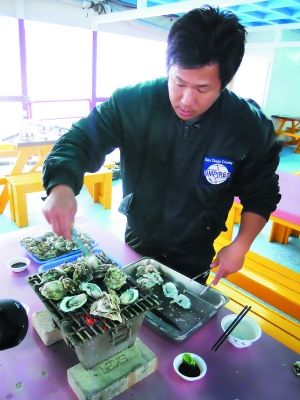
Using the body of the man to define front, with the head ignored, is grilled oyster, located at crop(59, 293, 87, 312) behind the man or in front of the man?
in front

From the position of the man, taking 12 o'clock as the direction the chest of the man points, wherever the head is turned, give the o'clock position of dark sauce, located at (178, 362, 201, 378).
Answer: The dark sauce is roughly at 12 o'clock from the man.

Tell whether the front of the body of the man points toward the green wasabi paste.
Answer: yes

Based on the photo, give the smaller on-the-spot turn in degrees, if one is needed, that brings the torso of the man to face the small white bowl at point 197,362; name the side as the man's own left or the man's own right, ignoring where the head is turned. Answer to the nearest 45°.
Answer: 0° — they already face it

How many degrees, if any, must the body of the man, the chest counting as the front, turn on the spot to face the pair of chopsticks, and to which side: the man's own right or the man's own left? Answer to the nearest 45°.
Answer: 0° — they already face it

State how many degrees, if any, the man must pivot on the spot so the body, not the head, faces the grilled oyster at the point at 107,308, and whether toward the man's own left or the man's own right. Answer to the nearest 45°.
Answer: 0° — they already face it

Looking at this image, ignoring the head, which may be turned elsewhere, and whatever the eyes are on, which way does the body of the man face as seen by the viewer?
toward the camera

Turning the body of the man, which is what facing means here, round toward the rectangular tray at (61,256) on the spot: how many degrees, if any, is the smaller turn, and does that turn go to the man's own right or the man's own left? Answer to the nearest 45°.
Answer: approximately 90° to the man's own right

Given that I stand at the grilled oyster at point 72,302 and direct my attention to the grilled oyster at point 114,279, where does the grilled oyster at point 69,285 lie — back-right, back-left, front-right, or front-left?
front-left

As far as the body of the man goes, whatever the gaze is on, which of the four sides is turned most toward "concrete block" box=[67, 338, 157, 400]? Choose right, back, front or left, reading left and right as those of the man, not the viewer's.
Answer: front

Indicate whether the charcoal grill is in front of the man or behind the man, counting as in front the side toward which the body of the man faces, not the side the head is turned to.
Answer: in front

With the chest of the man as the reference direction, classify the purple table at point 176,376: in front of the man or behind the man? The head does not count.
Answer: in front

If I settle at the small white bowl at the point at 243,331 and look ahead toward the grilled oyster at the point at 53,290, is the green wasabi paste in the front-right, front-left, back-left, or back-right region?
front-left

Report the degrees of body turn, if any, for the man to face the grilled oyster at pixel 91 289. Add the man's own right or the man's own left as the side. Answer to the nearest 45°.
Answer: approximately 45° to the man's own right

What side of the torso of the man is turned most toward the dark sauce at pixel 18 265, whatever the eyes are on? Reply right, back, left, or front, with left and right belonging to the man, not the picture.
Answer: right

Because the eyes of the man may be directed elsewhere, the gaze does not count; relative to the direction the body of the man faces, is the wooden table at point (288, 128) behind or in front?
behind
